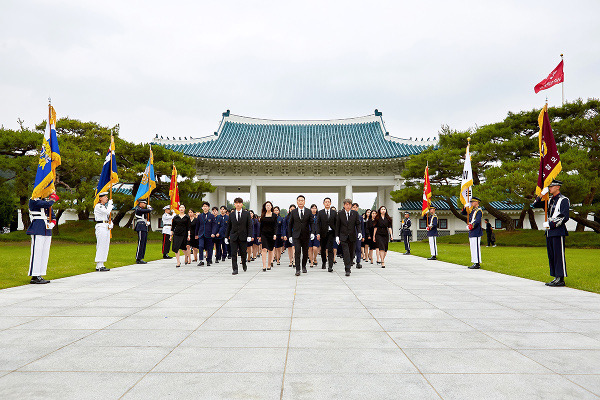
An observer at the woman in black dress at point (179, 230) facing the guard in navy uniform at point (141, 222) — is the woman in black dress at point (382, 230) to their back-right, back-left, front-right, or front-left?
back-right

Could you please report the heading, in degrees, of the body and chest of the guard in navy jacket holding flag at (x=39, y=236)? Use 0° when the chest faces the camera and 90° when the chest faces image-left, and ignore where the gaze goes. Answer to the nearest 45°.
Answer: approximately 270°

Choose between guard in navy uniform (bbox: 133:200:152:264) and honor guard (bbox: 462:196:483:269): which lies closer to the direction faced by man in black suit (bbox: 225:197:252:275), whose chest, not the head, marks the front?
the honor guard

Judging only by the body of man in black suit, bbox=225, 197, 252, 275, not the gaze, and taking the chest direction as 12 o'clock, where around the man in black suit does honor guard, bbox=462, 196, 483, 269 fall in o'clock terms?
The honor guard is roughly at 9 o'clock from the man in black suit.

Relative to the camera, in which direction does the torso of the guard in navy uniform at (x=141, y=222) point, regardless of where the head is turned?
to the viewer's right
